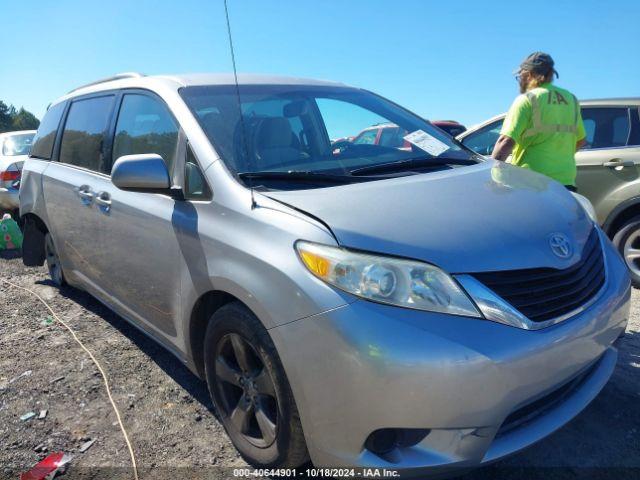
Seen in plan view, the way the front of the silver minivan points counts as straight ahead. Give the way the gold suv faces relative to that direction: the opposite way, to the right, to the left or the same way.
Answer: the opposite way

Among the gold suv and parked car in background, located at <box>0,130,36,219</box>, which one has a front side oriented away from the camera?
the parked car in background

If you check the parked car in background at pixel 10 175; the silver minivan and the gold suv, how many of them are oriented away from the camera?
1

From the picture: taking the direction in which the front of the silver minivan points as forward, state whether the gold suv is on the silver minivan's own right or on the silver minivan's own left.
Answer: on the silver minivan's own left

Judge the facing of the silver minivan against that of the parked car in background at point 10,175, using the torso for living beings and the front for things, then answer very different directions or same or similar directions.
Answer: very different directions

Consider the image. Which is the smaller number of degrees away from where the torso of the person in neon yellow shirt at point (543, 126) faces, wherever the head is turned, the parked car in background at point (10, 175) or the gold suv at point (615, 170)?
the parked car in background

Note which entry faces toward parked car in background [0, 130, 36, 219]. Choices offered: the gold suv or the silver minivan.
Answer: the gold suv

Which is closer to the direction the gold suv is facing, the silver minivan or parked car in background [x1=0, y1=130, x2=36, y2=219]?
the parked car in background

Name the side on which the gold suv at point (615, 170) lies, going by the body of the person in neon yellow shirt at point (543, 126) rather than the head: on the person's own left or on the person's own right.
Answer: on the person's own right

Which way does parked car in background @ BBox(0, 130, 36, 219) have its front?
away from the camera

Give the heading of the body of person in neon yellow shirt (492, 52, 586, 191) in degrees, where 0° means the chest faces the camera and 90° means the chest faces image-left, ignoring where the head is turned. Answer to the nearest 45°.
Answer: approximately 135°

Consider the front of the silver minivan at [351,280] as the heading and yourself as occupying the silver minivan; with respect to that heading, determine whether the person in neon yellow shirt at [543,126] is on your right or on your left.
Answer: on your left

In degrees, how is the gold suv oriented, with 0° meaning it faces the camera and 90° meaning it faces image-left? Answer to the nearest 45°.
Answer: approximately 90°

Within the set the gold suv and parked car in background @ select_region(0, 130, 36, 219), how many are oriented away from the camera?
1
